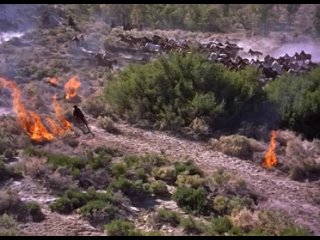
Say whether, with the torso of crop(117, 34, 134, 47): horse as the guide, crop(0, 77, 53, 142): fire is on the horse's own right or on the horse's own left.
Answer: on the horse's own left

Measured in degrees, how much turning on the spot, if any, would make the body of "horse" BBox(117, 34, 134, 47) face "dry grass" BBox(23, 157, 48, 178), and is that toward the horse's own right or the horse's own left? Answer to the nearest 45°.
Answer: approximately 90° to the horse's own left

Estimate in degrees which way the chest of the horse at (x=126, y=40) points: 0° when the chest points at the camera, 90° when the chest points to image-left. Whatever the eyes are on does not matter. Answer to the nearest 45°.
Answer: approximately 90°

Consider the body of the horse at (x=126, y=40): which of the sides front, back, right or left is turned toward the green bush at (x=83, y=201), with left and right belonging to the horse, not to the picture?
left
